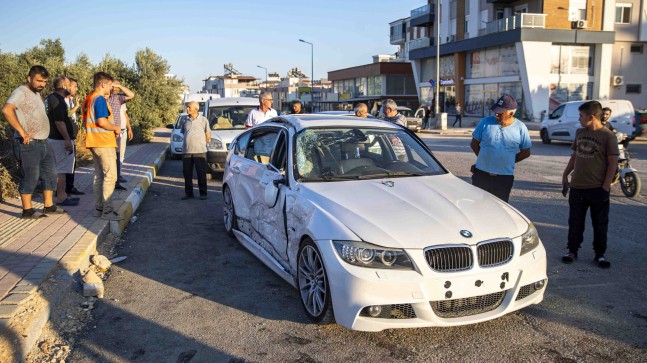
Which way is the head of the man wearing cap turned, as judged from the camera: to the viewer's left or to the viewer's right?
to the viewer's left

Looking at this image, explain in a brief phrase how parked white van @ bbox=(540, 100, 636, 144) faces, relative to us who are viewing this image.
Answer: facing to the left of the viewer

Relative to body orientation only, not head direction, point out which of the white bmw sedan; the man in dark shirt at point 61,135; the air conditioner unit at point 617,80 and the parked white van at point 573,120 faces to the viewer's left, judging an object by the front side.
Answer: the parked white van

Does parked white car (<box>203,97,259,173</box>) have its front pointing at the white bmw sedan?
yes

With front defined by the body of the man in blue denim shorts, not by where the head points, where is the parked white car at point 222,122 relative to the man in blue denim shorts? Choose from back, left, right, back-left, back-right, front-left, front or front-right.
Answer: left

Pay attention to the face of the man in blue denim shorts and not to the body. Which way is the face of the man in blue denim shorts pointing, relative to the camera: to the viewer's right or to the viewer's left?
to the viewer's right

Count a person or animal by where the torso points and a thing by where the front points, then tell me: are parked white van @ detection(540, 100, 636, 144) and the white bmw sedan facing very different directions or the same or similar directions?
very different directions

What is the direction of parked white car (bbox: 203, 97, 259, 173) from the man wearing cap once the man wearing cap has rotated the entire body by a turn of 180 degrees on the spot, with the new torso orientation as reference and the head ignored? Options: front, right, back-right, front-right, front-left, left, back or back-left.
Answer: front-left

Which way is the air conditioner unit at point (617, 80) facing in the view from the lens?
facing the viewer

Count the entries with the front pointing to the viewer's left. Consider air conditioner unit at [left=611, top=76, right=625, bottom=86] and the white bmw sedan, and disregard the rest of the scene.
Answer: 0

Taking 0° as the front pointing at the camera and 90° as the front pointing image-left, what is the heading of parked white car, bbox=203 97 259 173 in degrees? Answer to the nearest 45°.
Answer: approximately 0°

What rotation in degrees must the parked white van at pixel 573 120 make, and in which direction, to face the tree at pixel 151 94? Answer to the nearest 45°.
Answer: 0° — it already faces it

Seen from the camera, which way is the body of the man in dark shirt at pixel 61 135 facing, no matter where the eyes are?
to the viewer's right

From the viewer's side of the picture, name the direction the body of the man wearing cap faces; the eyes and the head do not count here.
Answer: toward the camera

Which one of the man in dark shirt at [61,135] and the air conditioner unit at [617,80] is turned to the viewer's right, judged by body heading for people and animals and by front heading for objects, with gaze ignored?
the man in dark shirt
